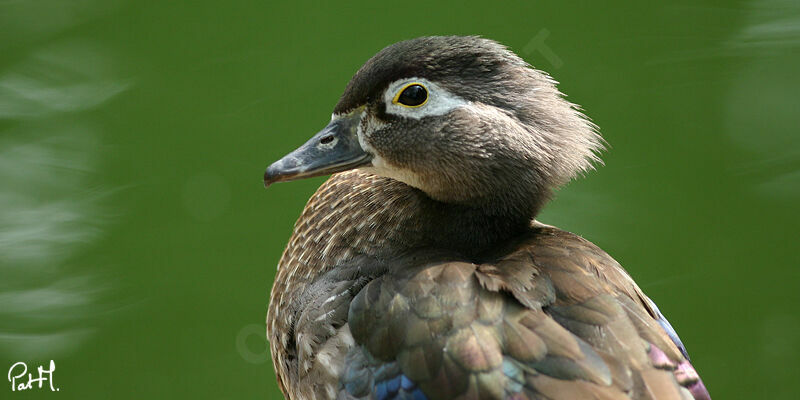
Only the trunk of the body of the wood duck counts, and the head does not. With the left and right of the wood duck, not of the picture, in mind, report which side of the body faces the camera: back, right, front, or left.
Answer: left
